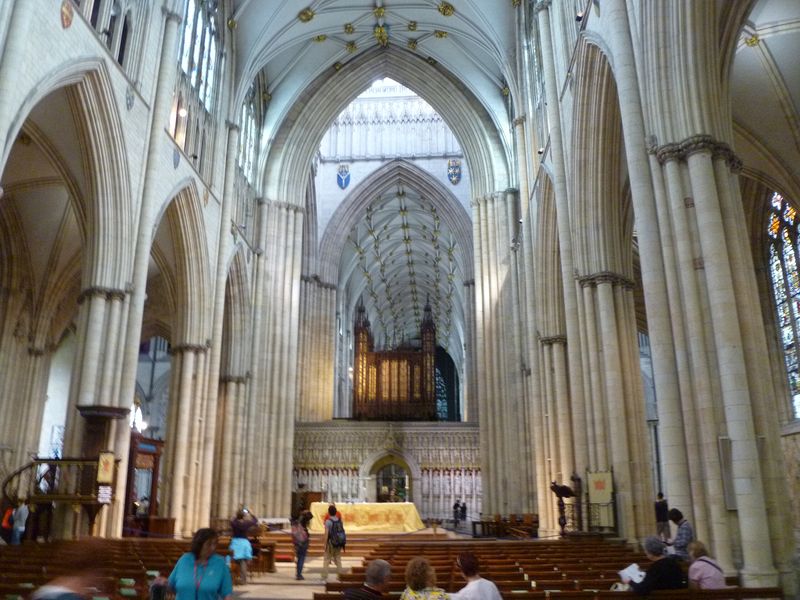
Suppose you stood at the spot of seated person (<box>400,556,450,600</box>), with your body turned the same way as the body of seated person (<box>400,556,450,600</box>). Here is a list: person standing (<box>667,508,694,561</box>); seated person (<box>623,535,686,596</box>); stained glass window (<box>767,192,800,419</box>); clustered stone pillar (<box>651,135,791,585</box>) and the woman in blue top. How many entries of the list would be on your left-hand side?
1

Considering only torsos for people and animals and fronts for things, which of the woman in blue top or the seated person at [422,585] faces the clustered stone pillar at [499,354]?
the seated person

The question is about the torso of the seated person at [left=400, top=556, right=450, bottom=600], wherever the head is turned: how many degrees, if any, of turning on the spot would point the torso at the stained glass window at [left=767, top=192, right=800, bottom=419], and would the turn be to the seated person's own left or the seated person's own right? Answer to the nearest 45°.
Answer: approximately 45° to the seated person's own right

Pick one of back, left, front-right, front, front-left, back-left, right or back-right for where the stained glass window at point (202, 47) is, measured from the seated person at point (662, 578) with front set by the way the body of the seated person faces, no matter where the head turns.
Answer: front

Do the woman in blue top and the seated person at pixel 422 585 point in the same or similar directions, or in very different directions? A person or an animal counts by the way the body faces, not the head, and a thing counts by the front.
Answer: very different directions

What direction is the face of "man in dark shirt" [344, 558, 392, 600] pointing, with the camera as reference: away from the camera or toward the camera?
away from the camera

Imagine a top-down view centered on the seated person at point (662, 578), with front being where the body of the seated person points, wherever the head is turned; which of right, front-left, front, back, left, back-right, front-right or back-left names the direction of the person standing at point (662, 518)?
front-right

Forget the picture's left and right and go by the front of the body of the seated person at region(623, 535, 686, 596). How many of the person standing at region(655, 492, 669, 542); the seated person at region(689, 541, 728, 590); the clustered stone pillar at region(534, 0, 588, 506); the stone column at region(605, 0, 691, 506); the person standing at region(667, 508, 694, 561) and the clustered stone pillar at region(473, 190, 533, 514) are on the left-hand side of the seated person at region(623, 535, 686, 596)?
0

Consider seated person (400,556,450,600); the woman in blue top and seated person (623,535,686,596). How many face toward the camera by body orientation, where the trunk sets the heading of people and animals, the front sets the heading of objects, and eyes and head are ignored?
1

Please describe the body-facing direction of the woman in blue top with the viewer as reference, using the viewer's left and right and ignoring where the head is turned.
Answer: facing the viewer

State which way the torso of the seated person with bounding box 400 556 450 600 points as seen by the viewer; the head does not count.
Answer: away from the camera

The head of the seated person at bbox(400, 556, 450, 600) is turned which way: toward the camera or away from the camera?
away from the camera

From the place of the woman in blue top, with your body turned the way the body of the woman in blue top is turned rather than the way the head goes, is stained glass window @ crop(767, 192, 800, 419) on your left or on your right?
on your left

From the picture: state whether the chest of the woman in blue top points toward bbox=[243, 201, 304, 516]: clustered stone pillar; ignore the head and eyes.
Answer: no

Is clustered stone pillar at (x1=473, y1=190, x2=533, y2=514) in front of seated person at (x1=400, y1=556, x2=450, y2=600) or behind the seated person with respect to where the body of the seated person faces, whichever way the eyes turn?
in front

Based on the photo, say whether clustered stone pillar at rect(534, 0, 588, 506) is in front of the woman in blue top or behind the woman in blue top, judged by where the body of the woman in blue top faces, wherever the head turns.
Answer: behind

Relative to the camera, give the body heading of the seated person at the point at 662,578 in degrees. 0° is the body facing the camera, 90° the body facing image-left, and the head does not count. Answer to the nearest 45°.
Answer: approximately 135°

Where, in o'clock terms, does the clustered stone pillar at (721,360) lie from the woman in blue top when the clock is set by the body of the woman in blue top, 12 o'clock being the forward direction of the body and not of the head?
The clustered stone pillar is roughly at 8 o'clock from the woman in blue top.
